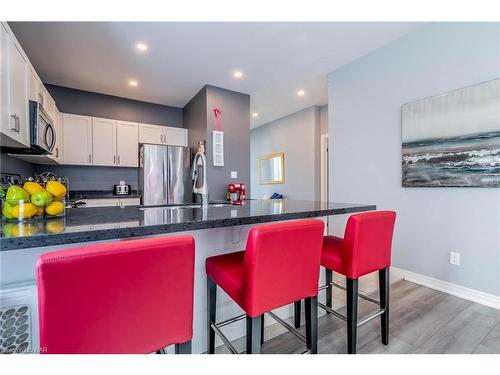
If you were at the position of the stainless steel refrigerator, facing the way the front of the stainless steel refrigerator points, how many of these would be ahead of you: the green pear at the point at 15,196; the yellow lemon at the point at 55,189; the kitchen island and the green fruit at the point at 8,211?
4

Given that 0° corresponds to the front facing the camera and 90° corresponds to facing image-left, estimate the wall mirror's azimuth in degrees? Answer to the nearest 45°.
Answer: approximately 45°

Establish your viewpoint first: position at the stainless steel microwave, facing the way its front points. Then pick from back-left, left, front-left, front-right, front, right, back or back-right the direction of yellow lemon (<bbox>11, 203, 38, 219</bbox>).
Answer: right

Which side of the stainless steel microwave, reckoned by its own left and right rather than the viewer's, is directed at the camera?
right

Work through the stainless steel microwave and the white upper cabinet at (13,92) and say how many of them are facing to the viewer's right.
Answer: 2

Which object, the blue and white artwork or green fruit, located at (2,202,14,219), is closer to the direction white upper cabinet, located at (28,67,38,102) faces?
the blue and white artwork

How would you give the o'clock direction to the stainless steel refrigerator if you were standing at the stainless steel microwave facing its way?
The stainless steel refrigerator is roughly at 11 o'clock from the stainless steel microwave.

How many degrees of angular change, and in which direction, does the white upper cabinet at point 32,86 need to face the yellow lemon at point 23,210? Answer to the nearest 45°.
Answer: approximately 90° to its right

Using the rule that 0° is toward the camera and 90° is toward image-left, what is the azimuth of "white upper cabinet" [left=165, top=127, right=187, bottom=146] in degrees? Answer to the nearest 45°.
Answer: approximately 0°

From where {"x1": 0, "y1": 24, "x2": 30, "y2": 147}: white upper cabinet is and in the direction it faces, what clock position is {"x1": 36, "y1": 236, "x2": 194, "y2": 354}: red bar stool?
The red bar stool is roughly at 3 o'clock from the white upper cabinet.

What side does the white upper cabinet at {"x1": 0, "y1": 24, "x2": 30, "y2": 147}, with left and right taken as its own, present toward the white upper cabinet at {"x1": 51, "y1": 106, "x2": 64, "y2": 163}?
left

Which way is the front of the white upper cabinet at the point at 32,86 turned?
to the viewer's right

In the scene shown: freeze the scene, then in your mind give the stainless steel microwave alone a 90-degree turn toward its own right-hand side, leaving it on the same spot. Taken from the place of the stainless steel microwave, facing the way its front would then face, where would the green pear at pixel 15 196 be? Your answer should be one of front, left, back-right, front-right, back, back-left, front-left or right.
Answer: front

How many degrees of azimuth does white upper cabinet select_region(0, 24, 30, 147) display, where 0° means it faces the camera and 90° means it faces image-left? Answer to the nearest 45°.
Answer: approximately 270°

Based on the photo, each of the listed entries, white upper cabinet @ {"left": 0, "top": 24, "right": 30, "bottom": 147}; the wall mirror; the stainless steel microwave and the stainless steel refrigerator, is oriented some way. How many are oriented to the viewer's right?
2

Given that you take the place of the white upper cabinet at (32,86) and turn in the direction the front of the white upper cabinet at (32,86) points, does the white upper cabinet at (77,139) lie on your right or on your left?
on your left
